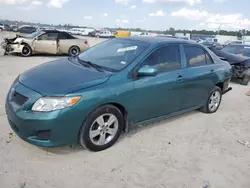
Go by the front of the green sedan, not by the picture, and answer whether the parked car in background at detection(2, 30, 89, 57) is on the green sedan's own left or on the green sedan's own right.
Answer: on the green sedan's own right

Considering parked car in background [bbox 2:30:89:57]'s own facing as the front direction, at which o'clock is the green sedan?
The green sedan is roughly at 9 o'clock from the parked car in background.

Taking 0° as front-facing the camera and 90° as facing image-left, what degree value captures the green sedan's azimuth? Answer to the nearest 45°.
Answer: approximately 45°

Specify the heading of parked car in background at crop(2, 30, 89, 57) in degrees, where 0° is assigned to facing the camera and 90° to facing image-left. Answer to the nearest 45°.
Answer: approximately 90°

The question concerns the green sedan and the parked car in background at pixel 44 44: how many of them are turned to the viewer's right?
0
